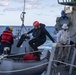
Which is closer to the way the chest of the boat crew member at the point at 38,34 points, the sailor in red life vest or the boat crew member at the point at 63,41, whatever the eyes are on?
the sailor in red life vest

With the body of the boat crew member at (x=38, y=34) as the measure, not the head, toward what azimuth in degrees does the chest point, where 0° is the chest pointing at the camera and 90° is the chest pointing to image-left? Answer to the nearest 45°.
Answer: approximately 45°

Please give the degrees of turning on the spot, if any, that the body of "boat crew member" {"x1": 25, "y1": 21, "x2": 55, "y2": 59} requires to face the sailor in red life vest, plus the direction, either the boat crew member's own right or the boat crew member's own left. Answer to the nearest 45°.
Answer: approximately 45° to the boat crew member's own right
